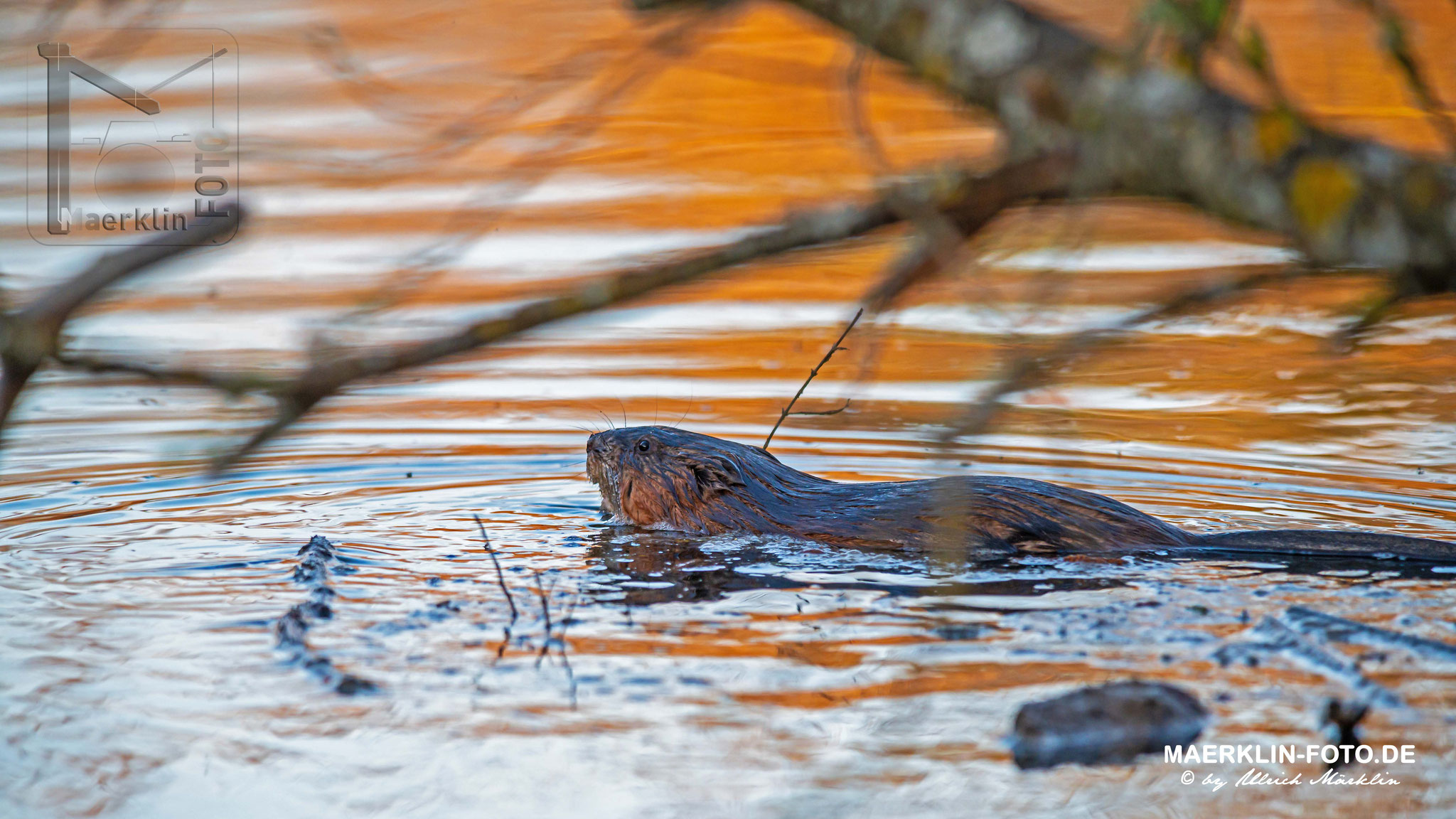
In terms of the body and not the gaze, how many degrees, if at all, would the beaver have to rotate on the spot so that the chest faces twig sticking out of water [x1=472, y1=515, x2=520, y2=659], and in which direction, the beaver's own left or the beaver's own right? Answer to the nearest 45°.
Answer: approximately 45° to the beaver's own left

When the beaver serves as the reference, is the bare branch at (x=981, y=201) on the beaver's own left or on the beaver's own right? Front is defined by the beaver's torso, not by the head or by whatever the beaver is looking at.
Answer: on the beaver's own left

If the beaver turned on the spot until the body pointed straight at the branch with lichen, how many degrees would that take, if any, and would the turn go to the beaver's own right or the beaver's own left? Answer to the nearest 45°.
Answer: approximately 90° to the beaver's own left

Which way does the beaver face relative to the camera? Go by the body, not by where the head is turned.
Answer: to the viewer's left

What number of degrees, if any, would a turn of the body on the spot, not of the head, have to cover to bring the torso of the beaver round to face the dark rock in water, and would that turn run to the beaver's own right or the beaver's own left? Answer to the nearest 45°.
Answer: approximately 90° to the beaver's own left

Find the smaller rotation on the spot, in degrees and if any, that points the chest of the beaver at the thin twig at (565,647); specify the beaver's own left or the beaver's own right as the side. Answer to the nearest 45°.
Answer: approximately 90° to the beaver's own left

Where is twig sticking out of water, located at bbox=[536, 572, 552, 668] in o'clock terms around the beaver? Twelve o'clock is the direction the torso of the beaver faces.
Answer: The twig sticking out of water is roughly at 10 o'clock from the beaver.

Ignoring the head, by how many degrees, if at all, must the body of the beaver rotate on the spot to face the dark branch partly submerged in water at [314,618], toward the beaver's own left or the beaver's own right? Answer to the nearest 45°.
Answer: approximately 45° to the beaver's own left
